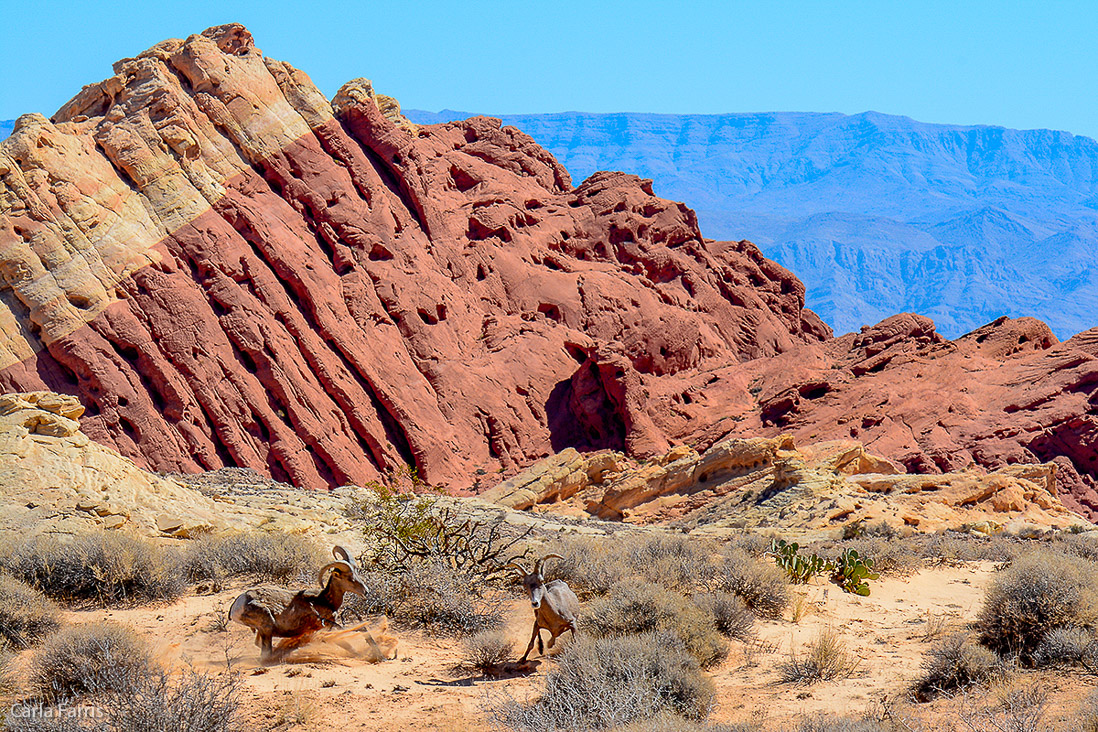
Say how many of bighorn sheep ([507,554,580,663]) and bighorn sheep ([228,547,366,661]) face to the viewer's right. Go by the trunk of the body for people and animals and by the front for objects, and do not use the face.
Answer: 1

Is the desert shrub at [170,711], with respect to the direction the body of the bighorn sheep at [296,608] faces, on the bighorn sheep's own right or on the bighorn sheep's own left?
on the bighorn sheep's own right

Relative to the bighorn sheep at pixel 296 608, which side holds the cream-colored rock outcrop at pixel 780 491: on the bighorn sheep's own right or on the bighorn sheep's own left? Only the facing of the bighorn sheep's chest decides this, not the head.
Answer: on the bighorn sheep's own left

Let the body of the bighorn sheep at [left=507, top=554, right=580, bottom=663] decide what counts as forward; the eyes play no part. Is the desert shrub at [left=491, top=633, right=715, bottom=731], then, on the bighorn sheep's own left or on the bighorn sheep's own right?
on the bighorn sheep's own left

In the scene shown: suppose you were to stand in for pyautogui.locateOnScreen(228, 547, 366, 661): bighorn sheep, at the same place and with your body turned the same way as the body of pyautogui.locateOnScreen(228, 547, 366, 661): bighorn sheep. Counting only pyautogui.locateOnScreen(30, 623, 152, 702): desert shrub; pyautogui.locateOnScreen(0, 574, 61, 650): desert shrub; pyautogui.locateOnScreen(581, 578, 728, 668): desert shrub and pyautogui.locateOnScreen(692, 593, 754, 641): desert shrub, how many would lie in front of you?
2

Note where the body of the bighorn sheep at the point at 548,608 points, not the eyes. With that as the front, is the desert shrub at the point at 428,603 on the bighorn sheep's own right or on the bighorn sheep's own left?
on the bighorn sheep's own right

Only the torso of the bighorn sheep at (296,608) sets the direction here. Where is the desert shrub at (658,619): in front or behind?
in front

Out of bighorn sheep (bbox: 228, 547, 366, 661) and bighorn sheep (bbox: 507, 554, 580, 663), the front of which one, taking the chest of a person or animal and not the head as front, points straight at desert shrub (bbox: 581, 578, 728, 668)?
bighorn sheep (bbox: 228, 547, 366, 661)

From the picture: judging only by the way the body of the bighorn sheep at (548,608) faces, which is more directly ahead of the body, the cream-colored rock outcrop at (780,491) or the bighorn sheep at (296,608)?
the bighorn sheep

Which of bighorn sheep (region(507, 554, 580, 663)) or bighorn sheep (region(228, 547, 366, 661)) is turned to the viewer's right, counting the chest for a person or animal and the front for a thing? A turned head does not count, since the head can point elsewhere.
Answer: bighorn sheep (region(228, 547, 366, 661))

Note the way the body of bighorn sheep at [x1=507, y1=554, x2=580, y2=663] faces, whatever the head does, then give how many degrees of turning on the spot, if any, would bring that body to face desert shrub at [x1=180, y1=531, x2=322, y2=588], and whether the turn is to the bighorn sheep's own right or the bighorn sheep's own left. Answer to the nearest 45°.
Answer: approximately 90° to the bighorn sheep's own right

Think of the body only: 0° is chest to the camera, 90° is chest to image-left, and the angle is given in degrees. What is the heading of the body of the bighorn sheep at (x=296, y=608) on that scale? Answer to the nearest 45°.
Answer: approximately 270°

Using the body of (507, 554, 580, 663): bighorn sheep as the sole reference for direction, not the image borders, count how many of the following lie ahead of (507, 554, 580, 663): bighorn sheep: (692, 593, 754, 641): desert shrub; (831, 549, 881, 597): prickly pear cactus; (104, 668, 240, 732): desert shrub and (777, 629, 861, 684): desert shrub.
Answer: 1
